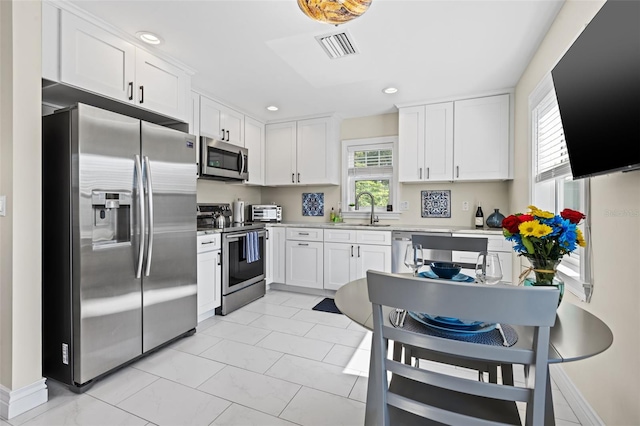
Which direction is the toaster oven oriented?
toward the camera

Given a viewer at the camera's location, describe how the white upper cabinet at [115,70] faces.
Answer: facing the viewer and to the right of the viewer

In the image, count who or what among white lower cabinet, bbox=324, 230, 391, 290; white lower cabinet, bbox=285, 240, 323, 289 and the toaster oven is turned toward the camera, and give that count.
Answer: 3

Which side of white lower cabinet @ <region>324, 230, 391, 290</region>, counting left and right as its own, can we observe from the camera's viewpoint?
front

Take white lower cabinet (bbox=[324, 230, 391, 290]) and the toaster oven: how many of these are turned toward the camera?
2

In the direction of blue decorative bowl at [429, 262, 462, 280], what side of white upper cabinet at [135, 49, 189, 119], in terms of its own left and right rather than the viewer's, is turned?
front

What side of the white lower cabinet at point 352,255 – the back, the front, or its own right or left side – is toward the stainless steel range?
right

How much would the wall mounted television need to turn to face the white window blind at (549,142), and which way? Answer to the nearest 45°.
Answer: approximately 135° to its right

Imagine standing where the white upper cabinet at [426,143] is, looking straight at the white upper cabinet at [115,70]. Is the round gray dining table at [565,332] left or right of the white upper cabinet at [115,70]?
left

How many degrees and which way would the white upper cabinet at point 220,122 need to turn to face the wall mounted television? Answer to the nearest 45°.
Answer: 0° — it already faces it

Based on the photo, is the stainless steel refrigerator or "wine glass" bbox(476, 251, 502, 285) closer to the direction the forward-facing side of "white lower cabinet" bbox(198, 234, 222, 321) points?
the wine glass

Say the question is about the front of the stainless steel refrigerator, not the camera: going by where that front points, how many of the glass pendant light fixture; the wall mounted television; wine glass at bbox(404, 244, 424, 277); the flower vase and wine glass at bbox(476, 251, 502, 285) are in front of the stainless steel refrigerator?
5

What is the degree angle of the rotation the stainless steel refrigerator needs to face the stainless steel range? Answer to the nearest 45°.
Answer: approximately 90° to its left

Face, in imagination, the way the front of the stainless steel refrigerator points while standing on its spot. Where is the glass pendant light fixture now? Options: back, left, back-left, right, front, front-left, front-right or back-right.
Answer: front
